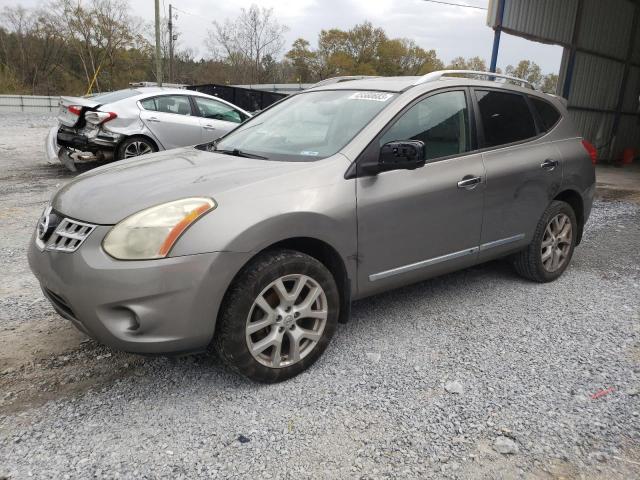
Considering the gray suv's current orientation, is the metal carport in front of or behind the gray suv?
behind

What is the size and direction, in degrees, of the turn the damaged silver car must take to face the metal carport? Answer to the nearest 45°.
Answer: approximately 45° to its right

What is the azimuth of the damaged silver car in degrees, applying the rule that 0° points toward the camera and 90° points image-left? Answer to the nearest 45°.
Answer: approximately 225°

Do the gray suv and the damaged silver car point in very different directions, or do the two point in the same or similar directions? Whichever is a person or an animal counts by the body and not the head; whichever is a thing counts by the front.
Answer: very different directions

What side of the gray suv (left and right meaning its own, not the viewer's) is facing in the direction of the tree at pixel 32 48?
right

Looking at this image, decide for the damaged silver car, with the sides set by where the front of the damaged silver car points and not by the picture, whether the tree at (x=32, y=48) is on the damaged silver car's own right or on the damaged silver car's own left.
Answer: on the damaged silver car's own left

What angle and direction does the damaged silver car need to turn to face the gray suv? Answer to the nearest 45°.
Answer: approximately 135° to its right
